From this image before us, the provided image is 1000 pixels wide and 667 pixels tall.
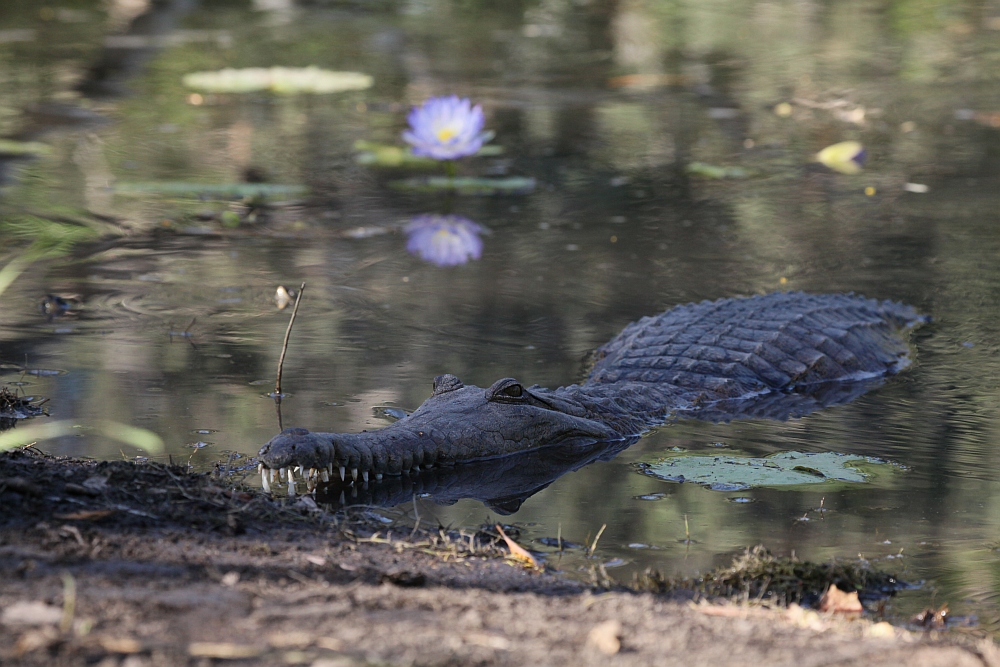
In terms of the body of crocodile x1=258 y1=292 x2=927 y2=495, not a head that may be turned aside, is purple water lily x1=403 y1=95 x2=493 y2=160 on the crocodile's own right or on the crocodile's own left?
on the crocodile's own right

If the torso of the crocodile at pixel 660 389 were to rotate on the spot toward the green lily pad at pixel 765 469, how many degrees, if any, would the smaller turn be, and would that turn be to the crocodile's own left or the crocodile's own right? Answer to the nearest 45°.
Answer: approximately 45° to the crocodile's own left

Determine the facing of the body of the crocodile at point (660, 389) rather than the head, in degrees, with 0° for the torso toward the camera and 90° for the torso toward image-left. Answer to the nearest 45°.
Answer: approximately 45°

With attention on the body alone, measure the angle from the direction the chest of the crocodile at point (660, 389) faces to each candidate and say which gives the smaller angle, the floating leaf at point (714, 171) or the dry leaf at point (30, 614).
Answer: the dry leaf

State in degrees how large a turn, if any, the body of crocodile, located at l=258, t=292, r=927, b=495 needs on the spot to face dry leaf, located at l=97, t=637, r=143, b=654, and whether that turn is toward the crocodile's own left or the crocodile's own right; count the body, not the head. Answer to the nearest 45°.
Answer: approximately 45° to the crocodile's own left

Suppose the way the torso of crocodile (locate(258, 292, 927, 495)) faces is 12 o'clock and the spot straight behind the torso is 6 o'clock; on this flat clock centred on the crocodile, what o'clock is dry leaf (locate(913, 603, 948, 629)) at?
The dry leaf is roughly at 10 o'clock from the crocodile.

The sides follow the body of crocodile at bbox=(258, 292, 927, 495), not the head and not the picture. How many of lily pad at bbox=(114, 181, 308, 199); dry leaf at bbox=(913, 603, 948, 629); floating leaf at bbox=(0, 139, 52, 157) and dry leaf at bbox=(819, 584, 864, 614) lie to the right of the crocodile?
2

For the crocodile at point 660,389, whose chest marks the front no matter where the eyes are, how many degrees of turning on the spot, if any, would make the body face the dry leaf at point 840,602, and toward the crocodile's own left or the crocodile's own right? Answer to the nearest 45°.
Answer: approximately 45° to the crocodile's own left

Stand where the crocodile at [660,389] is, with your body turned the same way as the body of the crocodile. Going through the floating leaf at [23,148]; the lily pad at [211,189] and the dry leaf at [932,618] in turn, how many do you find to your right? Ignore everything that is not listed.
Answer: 2

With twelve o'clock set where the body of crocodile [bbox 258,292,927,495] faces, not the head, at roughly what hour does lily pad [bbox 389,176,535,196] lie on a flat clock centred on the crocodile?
The lily pad is roughly at 4 o'clock from the crocodile.

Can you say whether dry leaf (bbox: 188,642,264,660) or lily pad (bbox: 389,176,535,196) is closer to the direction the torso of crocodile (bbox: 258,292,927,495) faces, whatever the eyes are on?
the dry leaf
